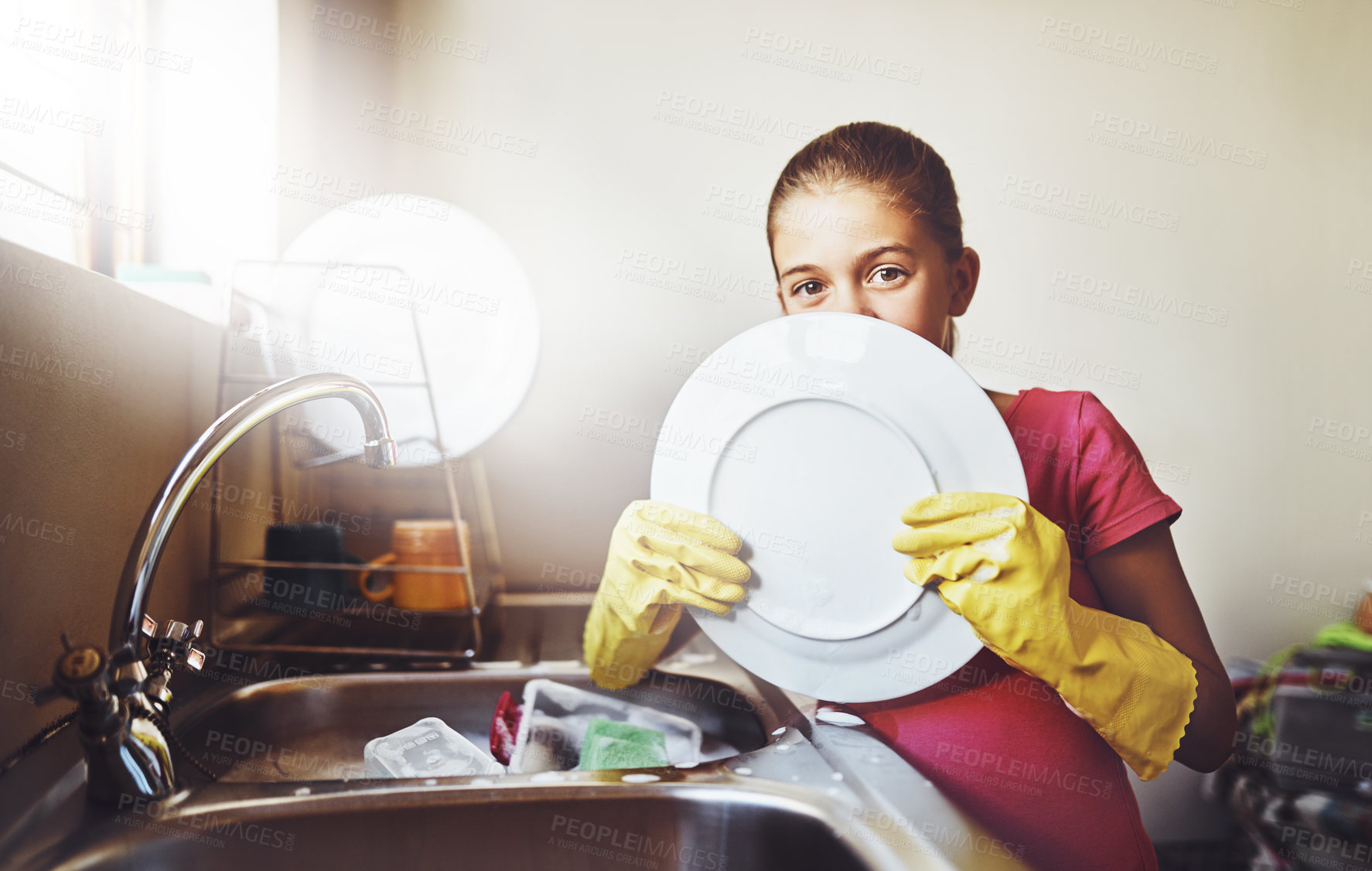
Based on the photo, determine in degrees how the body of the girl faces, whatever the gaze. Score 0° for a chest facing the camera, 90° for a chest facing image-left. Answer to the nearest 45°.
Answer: approximately 45°
